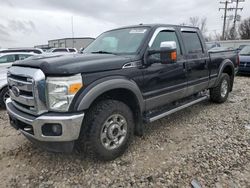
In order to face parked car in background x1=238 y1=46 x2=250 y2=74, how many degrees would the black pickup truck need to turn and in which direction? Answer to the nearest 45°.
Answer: approximately 180°
